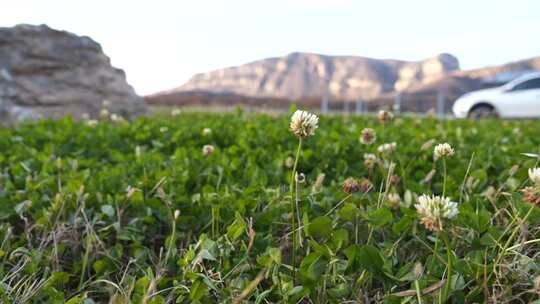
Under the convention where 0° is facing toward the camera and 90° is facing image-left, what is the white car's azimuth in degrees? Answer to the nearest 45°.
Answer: approximately 90°

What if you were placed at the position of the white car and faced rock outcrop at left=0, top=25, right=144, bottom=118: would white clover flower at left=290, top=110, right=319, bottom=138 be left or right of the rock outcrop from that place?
left

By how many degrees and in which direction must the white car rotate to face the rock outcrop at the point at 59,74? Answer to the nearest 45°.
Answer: approximately 45° to its left

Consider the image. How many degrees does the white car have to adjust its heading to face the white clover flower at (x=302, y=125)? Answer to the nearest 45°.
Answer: approximately 90° to its left

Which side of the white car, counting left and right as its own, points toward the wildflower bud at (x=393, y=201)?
left

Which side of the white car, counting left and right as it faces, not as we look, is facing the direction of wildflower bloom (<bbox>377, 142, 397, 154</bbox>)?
left

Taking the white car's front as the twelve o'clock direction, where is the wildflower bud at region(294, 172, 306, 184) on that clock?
The wildflower bud is roughly at 9 o'clock from the white car.
